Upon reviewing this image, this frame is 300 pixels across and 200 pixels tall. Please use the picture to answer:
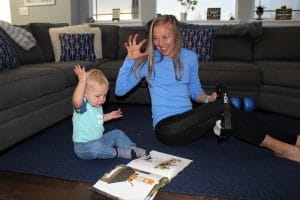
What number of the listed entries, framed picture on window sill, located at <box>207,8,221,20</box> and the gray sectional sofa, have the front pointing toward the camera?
2

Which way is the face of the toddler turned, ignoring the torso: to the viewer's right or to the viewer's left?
to the viewer's right

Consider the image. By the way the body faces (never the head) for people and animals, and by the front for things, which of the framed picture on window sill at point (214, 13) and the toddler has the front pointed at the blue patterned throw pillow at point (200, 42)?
the framed picture on window sill

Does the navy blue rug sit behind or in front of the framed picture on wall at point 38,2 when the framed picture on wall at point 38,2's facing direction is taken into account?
in front

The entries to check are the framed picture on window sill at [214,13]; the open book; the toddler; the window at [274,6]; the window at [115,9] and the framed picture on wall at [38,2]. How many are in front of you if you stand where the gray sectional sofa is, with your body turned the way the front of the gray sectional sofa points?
2

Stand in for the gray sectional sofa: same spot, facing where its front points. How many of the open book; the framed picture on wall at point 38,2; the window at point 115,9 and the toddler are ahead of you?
2

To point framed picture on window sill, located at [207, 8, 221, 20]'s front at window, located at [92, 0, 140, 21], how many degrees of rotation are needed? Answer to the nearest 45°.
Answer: approximately 90° to its right

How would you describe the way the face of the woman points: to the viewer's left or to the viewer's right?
to the viewer's left

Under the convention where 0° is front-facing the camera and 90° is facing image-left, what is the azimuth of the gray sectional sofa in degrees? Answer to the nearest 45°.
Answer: approximately 0°
